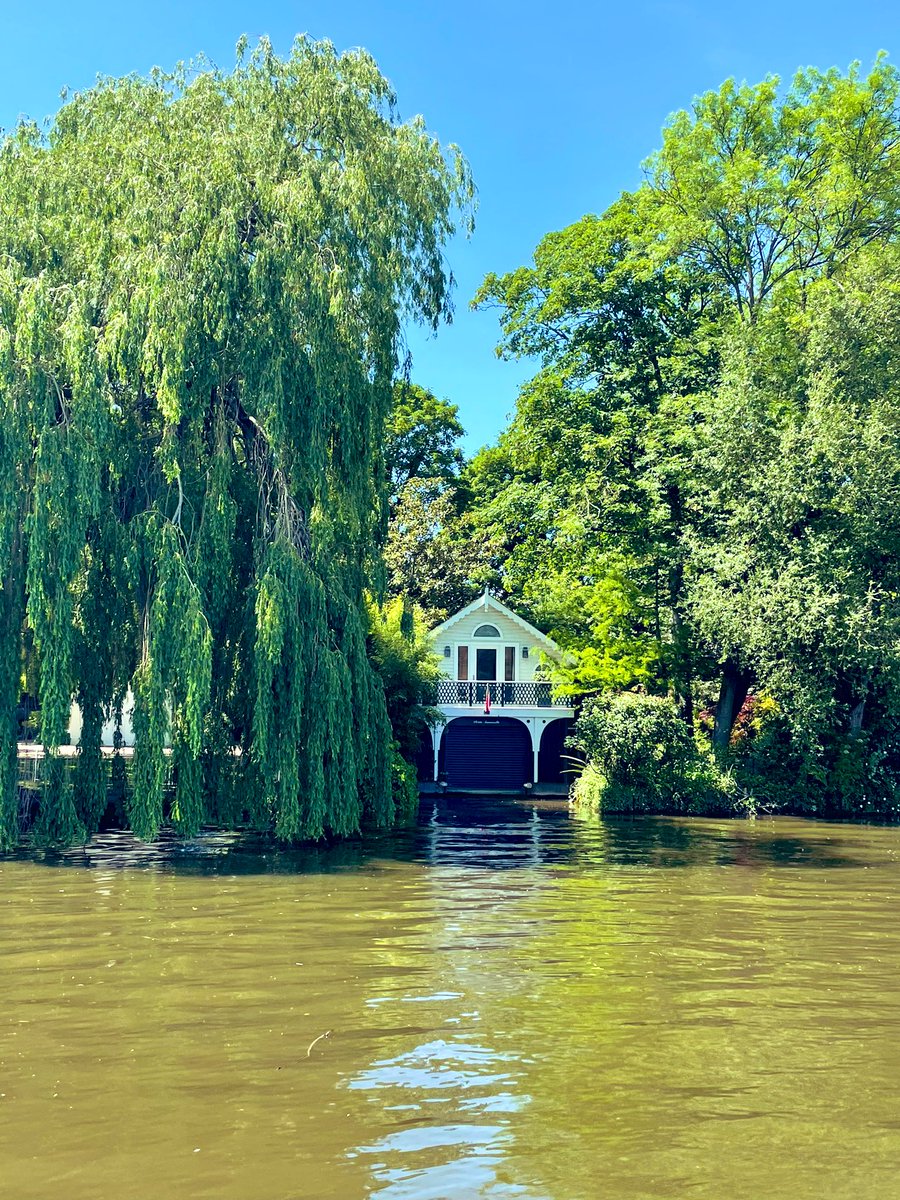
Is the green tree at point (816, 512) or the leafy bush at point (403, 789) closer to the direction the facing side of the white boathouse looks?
the leafy bush

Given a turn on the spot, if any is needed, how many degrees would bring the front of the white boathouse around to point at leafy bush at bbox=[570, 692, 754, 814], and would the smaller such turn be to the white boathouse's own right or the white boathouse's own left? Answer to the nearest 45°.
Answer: approximately 45° to the white boathouse's own left

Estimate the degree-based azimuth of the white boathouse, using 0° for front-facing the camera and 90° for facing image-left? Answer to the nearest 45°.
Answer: approximately 0°
